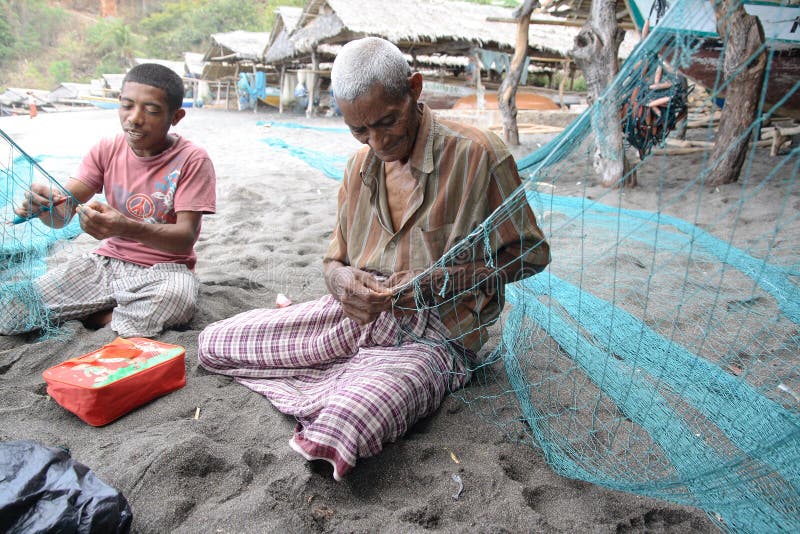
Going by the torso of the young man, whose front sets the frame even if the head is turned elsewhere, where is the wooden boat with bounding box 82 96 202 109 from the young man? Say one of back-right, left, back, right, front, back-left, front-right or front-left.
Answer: back-right

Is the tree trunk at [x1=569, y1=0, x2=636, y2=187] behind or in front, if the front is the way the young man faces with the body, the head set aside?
behind

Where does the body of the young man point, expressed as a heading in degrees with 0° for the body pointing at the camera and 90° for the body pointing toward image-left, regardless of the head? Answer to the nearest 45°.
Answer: approximately 45°

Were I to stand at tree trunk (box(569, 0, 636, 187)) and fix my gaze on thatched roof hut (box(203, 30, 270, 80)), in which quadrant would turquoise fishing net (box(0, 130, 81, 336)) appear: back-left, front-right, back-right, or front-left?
back-left

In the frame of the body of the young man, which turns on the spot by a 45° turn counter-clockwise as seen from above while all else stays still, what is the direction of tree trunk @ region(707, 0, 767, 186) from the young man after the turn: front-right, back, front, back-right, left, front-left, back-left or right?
left

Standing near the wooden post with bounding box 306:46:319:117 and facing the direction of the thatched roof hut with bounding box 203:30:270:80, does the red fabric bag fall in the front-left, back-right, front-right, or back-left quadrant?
back-left

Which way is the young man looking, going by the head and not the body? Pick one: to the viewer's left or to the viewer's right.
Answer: to the viewer's left

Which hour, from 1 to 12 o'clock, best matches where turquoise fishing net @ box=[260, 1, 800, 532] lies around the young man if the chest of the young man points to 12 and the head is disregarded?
The turquoise fishing net is roughly at 9 o'clock from the young man.

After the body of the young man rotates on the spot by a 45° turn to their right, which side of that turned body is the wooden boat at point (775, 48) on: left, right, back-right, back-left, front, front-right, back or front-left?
back

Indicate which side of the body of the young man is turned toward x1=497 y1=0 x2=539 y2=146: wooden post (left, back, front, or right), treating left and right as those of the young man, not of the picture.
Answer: back
